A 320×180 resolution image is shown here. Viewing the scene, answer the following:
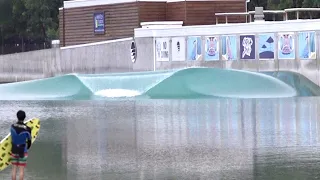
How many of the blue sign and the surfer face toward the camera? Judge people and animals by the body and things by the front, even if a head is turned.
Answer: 1

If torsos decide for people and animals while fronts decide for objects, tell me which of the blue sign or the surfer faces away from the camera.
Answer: the surfer

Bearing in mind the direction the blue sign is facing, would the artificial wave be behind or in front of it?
in front

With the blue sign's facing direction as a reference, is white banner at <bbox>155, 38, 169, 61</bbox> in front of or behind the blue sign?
in front

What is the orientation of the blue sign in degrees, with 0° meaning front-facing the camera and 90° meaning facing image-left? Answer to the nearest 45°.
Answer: approximately 0°

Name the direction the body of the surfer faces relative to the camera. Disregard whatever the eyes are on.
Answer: away from the camera

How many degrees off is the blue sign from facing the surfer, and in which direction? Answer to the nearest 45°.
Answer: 0° — it already faces them

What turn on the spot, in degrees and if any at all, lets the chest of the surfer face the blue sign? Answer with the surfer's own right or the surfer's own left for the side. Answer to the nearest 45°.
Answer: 0° — they already face it

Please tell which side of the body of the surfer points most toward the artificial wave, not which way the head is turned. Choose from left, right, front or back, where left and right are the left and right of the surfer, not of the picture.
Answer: front

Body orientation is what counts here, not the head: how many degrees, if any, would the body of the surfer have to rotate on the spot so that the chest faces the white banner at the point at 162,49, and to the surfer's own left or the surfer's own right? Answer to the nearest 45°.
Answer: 0° — they already face it

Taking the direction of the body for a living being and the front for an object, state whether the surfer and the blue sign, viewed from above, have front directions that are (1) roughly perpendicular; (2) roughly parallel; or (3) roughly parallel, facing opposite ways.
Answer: roughly parallel, facing opposite ways
